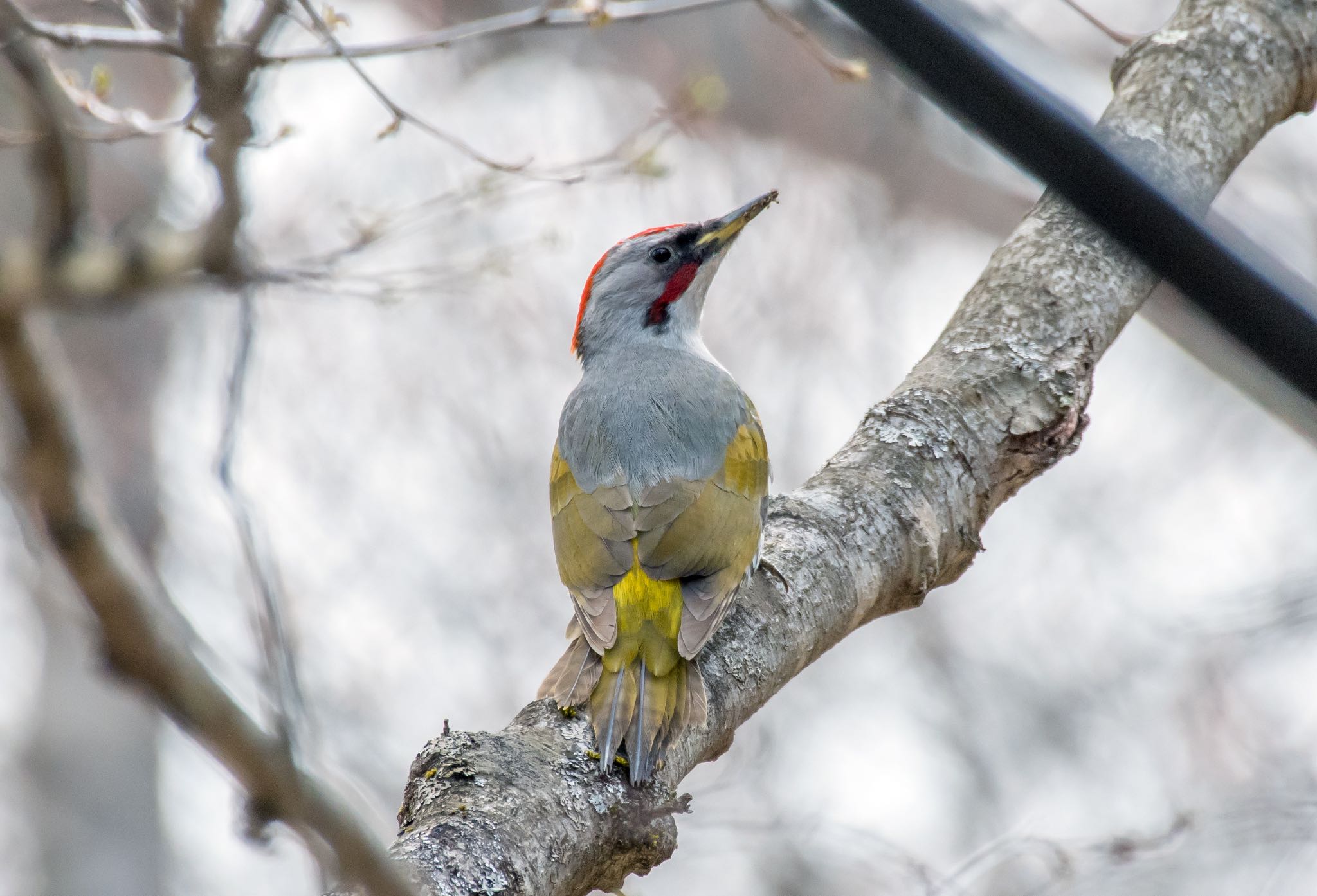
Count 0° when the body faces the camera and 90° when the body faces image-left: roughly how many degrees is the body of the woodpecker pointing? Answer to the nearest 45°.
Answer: approximately 180°

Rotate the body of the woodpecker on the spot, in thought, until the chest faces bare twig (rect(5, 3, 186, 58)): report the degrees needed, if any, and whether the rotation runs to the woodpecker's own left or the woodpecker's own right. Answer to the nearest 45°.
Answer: approximately 135° to the woodpecker's own left

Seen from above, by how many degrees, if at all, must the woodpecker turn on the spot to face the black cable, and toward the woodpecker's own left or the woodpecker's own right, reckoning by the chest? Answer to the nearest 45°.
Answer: approximately 135° to the woodpecker's own right
